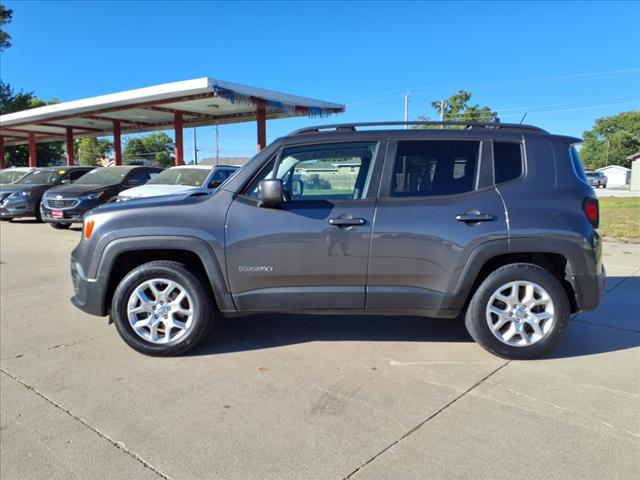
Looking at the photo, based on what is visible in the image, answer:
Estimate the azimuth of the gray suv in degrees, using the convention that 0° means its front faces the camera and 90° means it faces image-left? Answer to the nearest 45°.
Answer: approximately 90°

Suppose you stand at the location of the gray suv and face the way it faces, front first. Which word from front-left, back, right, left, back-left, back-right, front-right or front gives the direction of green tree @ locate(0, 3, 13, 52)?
front-right

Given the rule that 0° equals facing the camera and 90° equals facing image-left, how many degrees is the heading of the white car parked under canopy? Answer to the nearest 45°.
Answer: approximately 45°

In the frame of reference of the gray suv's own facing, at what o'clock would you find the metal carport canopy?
The metal carport canopy is roughly at 2 o'clock from the gray suv.

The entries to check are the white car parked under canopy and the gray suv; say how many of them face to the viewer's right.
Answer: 0

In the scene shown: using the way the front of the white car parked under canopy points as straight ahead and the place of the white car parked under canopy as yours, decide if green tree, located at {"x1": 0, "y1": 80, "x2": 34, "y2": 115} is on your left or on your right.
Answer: on your right

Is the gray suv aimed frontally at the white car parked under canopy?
no

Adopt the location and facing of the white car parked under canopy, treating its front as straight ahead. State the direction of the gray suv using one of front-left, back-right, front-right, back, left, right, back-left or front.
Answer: front-left

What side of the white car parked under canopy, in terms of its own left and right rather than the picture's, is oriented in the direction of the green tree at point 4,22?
right

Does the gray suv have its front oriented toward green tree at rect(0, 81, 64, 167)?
no
